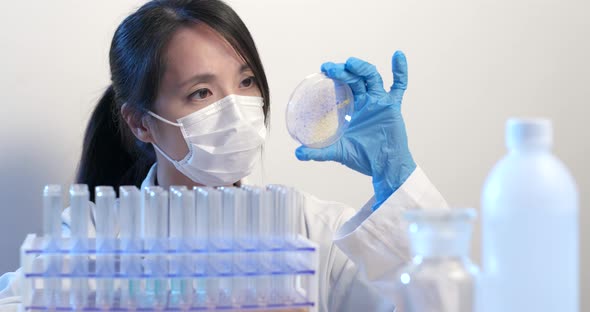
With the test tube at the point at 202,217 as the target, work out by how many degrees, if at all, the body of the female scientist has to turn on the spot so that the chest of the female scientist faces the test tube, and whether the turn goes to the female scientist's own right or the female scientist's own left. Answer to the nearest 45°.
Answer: approximately 45° to the female scientist's own right

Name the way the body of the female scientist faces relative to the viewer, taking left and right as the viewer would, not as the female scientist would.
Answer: facing the viewer and to the right of the viewer

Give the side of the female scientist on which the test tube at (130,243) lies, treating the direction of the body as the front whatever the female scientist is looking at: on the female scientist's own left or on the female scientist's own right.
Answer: on the female scientist's own right

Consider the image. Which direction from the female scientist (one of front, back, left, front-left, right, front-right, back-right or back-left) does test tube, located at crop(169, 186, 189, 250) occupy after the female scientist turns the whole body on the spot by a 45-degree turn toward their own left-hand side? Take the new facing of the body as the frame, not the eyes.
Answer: right

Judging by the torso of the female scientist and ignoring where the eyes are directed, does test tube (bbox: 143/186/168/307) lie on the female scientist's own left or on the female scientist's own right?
on the female scientist's own right

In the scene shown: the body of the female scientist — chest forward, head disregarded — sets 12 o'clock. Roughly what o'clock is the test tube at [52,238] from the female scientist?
The test tube is roughly at 2 o'clock from the female scientist.

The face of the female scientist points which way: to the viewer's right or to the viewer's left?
to the viewer's right

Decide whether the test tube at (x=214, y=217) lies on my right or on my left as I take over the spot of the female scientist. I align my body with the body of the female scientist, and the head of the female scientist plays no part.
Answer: on my right

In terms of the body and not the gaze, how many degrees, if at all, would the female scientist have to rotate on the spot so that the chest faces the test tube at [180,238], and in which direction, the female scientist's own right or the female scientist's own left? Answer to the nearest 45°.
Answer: approximately 45° to the female scientist's own right
